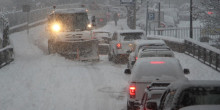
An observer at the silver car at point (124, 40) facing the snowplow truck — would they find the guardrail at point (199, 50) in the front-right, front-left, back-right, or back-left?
back-right

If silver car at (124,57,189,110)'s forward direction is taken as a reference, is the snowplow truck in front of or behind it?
in front

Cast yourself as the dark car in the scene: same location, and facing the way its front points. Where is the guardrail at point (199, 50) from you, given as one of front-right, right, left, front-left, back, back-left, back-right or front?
front

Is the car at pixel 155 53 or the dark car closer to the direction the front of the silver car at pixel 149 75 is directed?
the car

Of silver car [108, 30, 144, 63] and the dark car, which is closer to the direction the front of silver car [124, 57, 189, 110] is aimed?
the silver car

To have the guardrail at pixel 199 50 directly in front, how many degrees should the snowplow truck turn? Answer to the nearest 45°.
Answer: approximately 90° to its left

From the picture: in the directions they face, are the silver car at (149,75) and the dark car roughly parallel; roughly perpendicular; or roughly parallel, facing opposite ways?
roughly parallel

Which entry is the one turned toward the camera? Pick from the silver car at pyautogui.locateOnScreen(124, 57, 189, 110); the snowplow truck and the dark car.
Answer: the snowplow truck

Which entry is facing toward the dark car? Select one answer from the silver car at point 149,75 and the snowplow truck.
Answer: the snowplow truck

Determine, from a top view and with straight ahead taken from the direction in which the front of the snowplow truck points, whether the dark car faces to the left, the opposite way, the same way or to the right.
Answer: the opposite way

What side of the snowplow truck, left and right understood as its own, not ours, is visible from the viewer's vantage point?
front

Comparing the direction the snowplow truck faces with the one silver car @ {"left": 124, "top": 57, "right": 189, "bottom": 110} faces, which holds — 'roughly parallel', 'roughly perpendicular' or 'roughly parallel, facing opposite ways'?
roughly parallel, facing opposite ways

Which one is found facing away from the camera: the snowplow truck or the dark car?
the dark car

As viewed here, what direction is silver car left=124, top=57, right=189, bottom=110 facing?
away from the camera

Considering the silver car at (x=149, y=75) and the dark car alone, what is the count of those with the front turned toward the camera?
0

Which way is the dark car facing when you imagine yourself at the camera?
facing away from the viewer

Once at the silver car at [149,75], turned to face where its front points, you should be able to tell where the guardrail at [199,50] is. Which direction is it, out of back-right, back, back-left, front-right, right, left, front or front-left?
front
